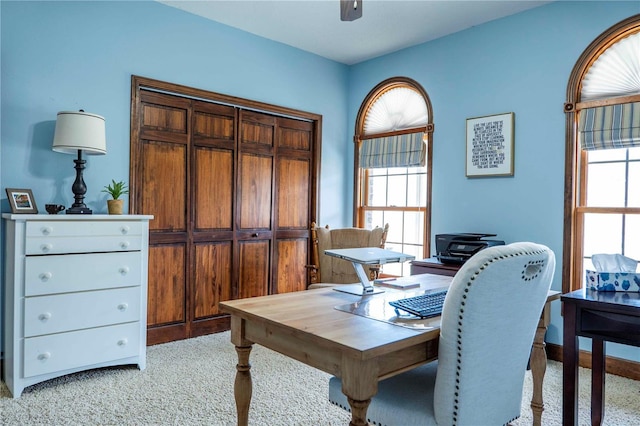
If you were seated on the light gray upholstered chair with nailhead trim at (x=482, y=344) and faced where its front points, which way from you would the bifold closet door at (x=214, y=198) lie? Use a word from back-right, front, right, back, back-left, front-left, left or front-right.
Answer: front

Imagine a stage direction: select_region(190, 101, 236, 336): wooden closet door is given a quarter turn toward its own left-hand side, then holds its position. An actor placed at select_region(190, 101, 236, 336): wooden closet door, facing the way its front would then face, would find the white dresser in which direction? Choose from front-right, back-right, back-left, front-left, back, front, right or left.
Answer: back

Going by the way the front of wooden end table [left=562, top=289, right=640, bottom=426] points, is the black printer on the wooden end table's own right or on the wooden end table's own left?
on the wooden end table's own right

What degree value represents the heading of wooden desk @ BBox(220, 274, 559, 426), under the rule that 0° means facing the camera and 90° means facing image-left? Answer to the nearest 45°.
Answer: approximately 315°

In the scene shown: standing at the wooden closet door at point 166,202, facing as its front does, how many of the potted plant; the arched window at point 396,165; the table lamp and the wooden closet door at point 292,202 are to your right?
2

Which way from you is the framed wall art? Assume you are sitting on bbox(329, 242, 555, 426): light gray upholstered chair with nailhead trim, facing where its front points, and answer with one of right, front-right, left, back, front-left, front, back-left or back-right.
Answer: front-right

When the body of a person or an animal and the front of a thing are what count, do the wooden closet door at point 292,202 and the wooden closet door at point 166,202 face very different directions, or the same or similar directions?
same or similar directions

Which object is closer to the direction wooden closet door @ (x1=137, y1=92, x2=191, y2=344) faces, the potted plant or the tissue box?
the tissue box

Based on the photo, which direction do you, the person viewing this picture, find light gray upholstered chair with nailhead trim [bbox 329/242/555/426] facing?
facing away from the viewer and to the left of the viewer

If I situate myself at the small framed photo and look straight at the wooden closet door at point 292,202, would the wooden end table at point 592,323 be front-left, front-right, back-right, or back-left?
front-right

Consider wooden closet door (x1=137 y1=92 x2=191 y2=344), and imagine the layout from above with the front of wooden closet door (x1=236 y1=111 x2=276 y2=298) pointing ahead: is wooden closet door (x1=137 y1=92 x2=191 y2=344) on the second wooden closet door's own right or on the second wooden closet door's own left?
on the second wooden closet door's own right

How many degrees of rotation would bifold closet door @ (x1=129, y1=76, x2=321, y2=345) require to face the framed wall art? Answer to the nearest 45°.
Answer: approximately 45° to its left

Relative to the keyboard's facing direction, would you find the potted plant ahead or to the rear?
to the rear

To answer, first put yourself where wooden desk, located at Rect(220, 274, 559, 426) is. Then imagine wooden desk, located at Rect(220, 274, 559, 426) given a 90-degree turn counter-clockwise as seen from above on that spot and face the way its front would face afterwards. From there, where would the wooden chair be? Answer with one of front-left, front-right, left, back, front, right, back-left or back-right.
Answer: front-left

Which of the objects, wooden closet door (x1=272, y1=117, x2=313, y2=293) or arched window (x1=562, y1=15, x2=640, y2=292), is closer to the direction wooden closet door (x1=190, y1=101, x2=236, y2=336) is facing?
the arched window

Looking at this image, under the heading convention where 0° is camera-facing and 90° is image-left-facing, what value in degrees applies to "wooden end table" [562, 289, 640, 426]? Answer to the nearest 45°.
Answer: approximately 45°

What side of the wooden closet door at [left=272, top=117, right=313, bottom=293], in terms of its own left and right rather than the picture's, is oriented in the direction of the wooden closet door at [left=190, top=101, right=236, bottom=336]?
right

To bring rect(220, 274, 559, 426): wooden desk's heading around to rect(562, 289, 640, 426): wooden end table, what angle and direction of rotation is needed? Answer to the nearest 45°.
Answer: approximately 90° to its left

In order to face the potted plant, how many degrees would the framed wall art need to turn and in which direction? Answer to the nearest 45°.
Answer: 0° — it already faces it
